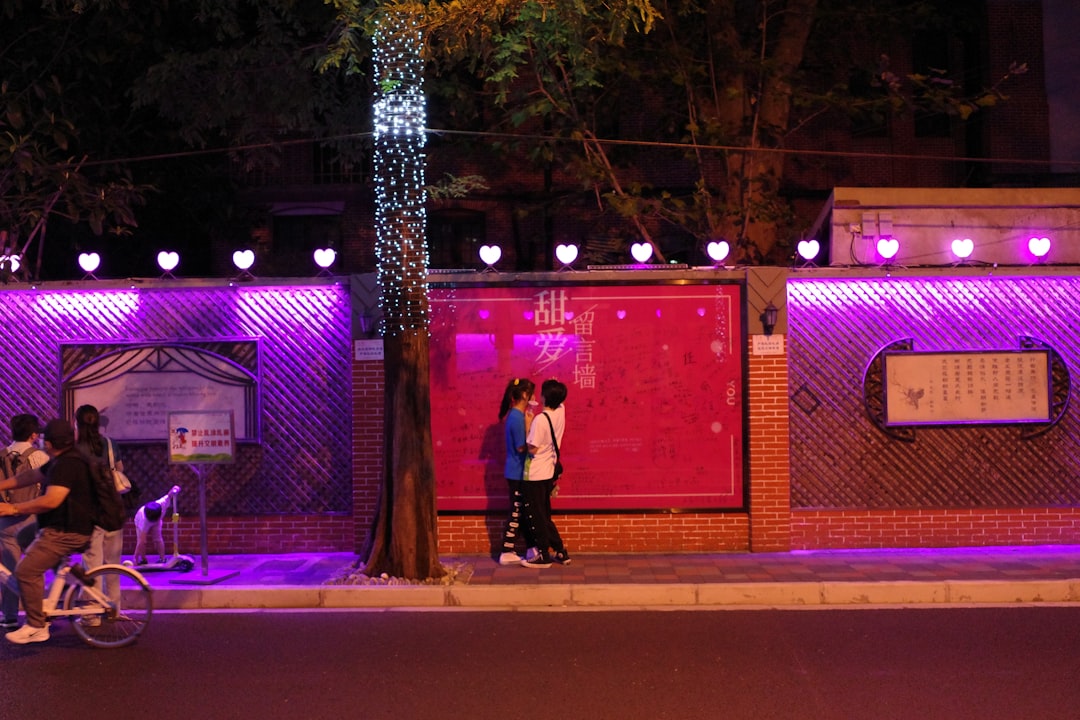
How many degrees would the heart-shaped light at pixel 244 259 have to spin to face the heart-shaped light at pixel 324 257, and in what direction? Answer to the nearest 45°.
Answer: approximately 90° to its left

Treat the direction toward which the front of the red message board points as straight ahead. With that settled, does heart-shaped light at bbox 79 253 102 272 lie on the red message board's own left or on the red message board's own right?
on the red message board's own right

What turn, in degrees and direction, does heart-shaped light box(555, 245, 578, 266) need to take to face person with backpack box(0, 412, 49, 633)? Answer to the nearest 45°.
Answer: approximately 45° to its right

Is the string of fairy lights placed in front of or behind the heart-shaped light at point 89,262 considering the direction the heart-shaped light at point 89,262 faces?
in front

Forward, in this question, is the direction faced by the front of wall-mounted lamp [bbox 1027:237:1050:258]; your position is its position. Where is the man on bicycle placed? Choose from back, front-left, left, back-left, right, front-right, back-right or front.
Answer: front-right

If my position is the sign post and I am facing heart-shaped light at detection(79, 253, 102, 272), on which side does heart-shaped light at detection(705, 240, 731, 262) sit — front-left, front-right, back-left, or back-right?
back-right

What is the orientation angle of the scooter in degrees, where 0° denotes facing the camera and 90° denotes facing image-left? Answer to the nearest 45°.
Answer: approximately 270°

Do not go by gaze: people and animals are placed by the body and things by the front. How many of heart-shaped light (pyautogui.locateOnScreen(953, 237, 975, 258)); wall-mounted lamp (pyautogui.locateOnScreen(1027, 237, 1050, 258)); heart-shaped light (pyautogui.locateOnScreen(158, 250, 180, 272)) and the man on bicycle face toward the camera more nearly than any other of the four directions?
3

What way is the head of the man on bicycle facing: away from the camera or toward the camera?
away from the camera

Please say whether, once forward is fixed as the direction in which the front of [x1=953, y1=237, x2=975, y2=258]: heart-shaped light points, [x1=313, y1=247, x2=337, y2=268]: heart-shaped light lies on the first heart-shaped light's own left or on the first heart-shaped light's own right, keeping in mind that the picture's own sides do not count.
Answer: on the first heart-shaped light's own right

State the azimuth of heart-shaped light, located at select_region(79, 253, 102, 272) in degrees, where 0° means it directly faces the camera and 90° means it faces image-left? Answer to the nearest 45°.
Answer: approximately 0°

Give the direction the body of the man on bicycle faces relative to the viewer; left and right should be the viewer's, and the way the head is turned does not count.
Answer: facing to the left of the viewer
